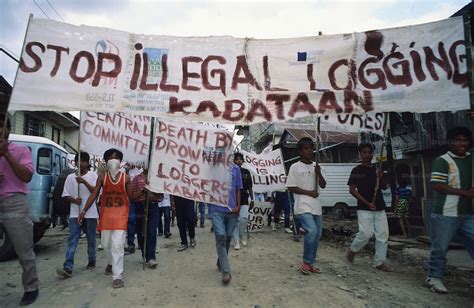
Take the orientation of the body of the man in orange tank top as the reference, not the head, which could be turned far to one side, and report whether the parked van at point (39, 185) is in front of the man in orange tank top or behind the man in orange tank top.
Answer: behind

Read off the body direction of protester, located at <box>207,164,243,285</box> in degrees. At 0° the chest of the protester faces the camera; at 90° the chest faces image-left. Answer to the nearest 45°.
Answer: approximately 0°

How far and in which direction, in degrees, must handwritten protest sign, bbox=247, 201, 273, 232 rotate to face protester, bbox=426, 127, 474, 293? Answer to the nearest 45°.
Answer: approximately 45° to its left

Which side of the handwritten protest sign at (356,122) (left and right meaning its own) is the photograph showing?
front

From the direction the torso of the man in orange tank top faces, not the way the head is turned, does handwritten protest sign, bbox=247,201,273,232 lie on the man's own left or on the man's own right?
on the man's own left

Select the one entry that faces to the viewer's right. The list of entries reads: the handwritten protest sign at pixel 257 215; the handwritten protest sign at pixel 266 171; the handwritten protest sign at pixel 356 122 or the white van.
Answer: the white van

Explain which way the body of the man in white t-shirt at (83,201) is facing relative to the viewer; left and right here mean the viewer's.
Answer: facing the viewer and to the left of the viewer

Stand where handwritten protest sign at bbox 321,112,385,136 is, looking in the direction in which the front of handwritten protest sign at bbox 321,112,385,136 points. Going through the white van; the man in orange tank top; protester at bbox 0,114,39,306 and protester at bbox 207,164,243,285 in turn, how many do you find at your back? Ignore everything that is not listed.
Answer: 1

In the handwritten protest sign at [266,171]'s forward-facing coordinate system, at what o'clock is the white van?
The white van is roughly at 7 o'clock from the handwritten protest sign.

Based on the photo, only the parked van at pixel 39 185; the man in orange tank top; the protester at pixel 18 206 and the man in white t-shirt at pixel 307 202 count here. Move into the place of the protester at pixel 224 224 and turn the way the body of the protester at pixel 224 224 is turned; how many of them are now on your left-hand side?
1

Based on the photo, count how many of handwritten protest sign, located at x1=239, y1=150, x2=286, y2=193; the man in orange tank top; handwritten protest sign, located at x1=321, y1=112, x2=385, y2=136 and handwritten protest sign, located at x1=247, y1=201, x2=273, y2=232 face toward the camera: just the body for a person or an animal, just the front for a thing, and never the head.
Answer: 4
